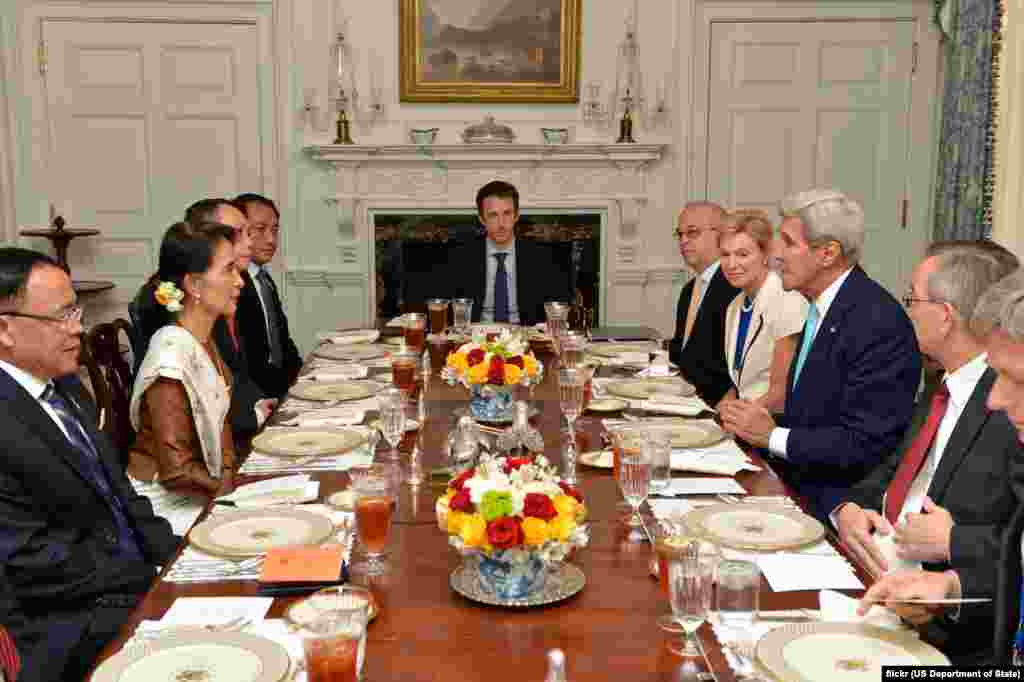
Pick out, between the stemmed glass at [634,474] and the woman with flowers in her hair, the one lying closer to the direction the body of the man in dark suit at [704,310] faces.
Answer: the woman with flowers in her hair

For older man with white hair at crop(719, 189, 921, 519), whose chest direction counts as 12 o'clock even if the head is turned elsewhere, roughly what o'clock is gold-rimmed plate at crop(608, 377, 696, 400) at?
The gold-rimmed plate is roughly at 1 o'clock from the older man with white hair.

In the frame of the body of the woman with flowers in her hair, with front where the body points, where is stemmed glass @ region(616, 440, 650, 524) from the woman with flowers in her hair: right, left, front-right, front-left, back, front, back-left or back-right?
front-right

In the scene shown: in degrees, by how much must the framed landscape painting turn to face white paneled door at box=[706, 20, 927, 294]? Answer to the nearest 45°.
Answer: approximately 90° to its left

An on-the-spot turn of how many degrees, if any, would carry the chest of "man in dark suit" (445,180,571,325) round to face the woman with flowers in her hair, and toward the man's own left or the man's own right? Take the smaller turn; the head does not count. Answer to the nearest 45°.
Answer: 0° — they already face them

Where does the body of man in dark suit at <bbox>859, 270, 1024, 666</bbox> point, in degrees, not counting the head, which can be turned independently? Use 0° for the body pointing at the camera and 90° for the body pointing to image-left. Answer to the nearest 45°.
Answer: approximately 90°

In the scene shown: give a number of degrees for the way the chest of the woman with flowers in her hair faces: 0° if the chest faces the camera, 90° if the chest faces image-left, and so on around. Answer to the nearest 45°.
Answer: approximately 270°

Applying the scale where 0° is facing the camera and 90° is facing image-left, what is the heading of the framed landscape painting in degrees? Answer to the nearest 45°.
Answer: approximately 0°

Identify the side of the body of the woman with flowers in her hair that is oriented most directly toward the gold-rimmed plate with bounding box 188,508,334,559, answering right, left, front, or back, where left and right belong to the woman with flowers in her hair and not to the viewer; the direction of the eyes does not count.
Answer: right

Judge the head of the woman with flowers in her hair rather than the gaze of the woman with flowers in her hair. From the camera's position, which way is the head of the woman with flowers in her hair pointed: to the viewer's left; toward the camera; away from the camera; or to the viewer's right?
to the viewer's right

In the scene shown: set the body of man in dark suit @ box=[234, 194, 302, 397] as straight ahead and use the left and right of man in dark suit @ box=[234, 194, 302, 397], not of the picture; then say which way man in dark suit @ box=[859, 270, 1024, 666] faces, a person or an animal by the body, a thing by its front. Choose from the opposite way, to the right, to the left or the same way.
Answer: the opposite way

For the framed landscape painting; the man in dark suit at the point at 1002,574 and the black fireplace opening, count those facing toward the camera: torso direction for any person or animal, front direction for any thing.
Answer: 2

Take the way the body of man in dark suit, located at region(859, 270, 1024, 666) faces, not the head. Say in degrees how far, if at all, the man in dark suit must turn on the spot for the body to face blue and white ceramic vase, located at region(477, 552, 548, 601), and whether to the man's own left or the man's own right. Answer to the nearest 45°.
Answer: approximately 45° to the man's own left

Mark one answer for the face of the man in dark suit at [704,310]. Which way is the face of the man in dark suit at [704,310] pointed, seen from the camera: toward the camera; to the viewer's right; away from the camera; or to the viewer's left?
to the viewer's left
